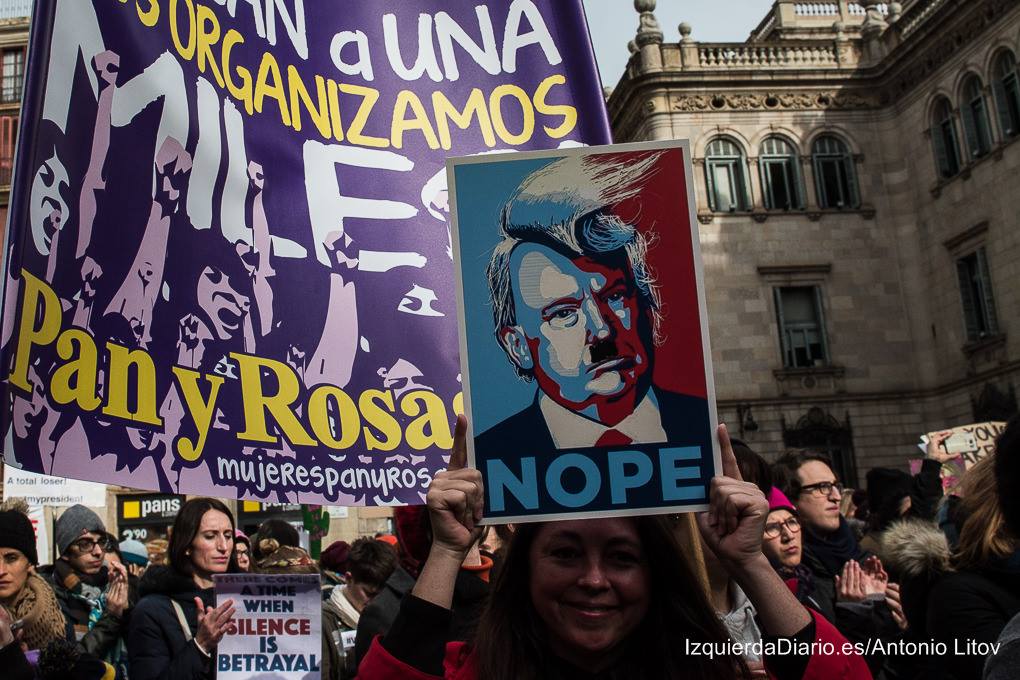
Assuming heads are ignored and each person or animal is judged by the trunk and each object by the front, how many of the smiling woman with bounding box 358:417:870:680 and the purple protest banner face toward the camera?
2

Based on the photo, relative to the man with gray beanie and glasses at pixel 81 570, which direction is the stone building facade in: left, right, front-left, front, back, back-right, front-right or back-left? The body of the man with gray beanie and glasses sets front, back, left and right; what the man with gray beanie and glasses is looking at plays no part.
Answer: left

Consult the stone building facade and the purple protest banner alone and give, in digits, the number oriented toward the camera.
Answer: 2

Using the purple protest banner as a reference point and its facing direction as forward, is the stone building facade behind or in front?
behind

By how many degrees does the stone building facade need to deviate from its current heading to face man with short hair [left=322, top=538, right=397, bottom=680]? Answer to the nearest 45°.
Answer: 0° — it already faces them
